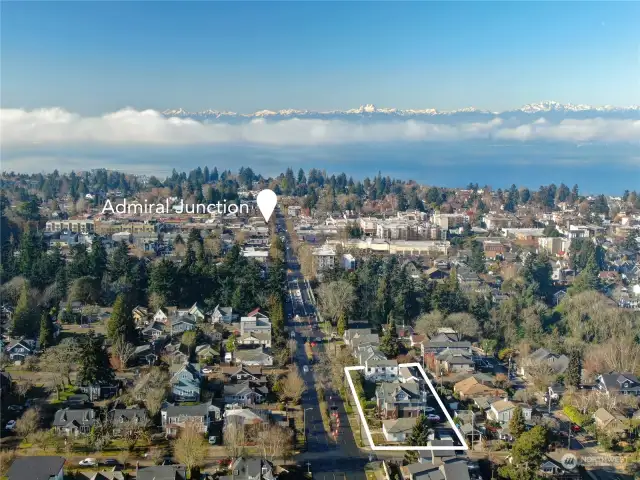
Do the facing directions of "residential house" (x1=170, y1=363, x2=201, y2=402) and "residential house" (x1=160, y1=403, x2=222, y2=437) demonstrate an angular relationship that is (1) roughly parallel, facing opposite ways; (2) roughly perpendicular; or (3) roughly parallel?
roughly parallel

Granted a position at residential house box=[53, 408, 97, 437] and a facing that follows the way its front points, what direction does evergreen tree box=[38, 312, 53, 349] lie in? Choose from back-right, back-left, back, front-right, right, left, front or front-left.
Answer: back

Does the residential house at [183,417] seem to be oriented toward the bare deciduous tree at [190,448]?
yes

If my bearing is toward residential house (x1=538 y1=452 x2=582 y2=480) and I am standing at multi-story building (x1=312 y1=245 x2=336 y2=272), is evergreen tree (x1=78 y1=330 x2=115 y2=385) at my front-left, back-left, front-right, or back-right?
front-right

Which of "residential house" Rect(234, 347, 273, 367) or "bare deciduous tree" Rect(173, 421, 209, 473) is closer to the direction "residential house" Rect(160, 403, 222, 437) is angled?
the bare deciduous tree

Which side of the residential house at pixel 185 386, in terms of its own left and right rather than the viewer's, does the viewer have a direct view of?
front

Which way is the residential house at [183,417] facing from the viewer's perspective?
toward the camera

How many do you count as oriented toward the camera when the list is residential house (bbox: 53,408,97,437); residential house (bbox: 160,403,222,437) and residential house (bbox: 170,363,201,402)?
3

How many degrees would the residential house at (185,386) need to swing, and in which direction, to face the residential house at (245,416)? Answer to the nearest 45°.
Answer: approximately 45° to its left
